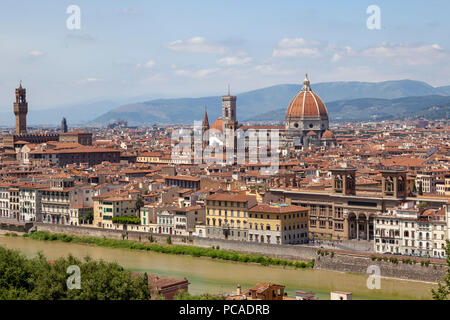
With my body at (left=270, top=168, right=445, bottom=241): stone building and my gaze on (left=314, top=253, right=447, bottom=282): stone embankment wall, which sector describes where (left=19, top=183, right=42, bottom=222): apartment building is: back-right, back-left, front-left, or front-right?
back-right

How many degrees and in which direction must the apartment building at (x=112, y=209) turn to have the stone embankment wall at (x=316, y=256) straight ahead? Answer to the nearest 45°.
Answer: approximately 90° to its left

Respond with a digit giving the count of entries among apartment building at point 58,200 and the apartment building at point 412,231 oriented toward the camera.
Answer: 2

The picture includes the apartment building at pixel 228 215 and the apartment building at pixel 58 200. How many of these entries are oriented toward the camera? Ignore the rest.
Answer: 2

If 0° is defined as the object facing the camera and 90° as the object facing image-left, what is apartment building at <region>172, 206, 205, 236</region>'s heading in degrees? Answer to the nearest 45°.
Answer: approximately 45°

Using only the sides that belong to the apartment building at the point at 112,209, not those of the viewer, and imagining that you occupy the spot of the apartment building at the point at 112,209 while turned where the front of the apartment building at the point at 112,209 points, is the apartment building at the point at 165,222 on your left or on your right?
on your left

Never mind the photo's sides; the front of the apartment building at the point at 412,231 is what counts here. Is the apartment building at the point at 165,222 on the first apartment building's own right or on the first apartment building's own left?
on the first apartment building's own right

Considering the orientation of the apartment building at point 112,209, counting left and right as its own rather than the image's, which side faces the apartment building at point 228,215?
left

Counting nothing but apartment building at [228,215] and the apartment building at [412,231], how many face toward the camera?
2

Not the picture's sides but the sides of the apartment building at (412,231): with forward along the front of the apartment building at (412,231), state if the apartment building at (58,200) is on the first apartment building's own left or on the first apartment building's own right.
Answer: on the first apartment building's own right
